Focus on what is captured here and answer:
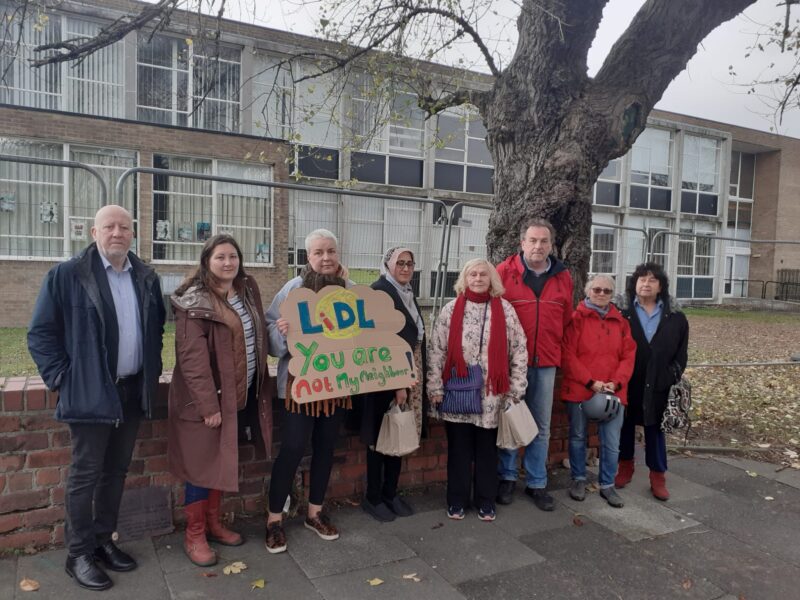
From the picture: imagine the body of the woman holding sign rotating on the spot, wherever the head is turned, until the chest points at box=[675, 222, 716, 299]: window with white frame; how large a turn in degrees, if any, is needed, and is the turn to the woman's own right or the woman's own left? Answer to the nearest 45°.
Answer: approximately 135° to the woman's own left

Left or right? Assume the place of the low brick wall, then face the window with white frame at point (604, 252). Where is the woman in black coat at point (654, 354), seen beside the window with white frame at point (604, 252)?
right

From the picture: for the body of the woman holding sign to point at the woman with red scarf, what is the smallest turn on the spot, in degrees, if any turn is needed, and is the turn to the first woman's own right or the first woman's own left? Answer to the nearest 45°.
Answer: approximately 90° to the first woman's own left

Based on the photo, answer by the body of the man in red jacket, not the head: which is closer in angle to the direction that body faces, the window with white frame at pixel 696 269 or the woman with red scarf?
the woman with red scarf

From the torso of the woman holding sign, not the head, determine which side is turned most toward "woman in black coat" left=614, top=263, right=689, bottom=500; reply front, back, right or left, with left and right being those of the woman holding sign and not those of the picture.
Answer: left

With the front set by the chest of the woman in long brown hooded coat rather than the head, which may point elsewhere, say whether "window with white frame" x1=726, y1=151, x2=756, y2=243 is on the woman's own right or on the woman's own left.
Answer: on the woman's own left

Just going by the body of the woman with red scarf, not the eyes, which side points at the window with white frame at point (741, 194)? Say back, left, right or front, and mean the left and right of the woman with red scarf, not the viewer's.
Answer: back

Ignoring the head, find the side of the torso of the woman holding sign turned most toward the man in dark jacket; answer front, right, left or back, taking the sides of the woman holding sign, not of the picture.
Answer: right

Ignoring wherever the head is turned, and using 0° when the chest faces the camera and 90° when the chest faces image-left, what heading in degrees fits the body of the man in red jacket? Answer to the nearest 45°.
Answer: approximately 0°
